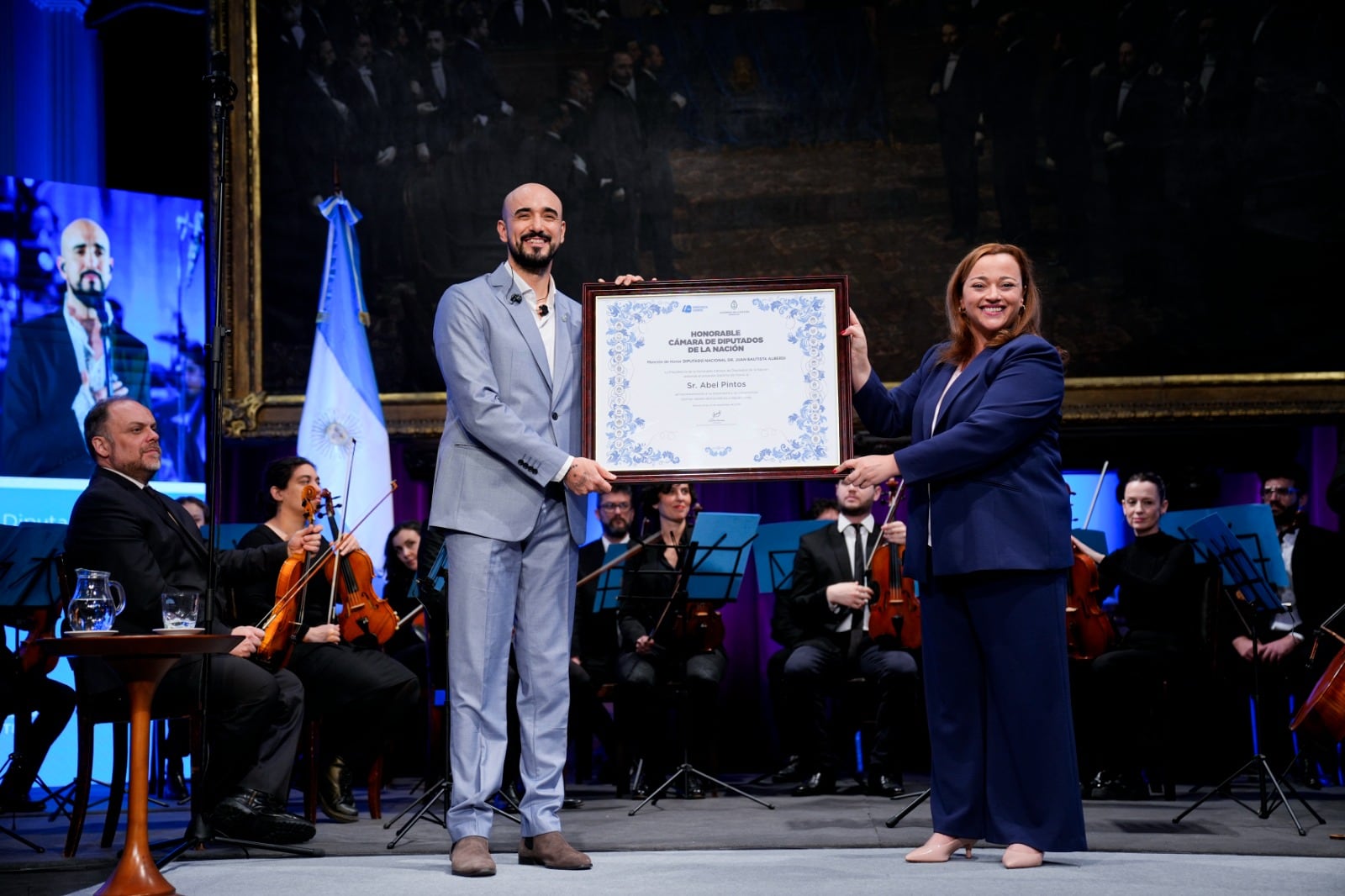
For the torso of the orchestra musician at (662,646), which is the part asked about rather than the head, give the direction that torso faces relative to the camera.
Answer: toward the camera

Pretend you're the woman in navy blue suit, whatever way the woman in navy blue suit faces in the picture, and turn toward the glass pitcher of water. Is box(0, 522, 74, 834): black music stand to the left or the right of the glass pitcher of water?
right

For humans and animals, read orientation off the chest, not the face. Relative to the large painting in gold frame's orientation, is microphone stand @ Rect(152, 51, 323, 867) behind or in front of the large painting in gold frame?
in front

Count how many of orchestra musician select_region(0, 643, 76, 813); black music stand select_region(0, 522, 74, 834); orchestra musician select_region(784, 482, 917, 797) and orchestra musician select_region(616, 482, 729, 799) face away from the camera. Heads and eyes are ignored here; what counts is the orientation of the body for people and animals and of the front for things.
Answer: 1

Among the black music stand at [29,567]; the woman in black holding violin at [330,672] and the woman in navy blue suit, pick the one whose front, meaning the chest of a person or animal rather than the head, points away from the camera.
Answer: the black music stand

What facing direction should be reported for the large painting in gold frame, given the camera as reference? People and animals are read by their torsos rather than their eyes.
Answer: facing the viewer

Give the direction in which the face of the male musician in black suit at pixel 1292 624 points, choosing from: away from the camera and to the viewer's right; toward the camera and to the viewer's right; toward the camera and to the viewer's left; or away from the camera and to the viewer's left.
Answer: toward the camera and to the viewer's left

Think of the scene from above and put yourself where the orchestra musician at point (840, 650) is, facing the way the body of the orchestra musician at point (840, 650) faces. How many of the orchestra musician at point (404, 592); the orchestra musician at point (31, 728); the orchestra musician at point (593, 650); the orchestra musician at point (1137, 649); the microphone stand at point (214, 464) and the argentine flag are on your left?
1
